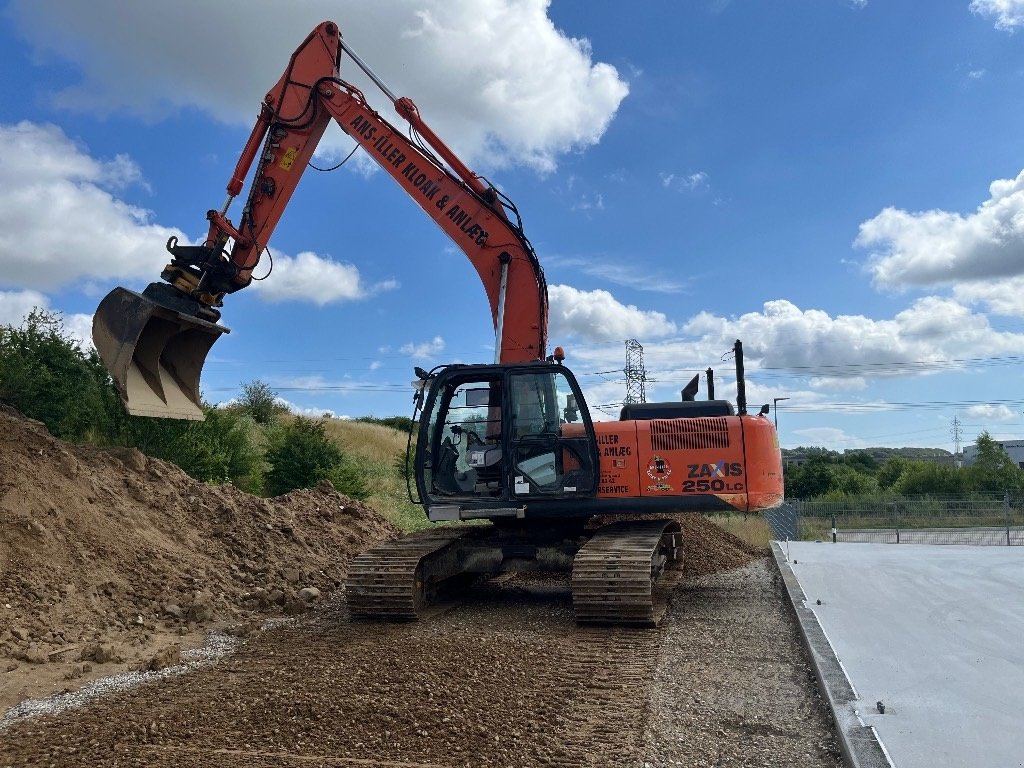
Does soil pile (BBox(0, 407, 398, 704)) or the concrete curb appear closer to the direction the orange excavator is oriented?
the soil pile

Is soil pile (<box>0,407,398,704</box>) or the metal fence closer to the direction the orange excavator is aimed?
the soil pile

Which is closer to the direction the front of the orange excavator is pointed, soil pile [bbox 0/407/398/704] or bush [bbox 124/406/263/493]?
the soil pile

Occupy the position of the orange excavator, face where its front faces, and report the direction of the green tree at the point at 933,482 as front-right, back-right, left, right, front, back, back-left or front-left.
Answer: back-right

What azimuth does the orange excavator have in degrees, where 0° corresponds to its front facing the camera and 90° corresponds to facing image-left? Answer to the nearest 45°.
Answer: approximately 90°

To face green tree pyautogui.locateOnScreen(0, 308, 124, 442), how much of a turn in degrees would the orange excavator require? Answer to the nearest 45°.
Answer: approximately 45° to its right

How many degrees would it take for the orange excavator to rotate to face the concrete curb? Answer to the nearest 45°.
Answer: approximately 135° to its left

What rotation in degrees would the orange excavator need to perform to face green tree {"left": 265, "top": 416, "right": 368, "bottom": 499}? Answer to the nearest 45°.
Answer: approximately 90° to its right

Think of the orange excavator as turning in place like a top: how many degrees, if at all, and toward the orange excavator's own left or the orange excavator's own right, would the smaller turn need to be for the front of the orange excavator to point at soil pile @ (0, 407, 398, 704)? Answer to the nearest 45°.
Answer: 0° — it already faces it
